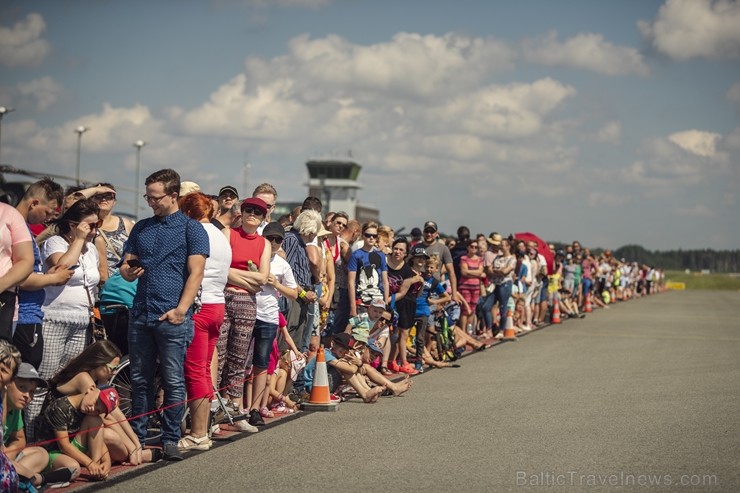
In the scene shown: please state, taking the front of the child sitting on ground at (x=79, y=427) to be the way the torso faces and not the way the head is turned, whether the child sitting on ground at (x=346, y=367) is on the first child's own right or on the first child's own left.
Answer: on the first child's own left

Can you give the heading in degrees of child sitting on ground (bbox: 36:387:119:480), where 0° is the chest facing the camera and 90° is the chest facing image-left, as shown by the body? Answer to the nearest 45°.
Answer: approximately 315°

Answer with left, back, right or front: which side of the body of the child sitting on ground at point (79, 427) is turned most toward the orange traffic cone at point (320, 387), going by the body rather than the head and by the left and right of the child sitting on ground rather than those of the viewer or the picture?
left

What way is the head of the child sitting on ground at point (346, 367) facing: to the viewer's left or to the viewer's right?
to the viewer's right

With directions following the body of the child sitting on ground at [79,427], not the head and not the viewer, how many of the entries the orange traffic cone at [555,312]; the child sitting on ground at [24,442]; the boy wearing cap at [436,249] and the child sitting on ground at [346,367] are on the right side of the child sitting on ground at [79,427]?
1

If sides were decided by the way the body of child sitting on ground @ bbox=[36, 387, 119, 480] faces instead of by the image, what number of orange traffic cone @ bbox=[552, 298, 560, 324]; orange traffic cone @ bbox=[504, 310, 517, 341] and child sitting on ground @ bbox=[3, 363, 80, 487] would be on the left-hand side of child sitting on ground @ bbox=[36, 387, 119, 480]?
2

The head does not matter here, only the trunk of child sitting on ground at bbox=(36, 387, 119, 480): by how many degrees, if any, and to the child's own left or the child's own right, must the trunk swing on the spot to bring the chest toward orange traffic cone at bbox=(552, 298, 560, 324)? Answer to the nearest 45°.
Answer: approximately 90° to the child's own left

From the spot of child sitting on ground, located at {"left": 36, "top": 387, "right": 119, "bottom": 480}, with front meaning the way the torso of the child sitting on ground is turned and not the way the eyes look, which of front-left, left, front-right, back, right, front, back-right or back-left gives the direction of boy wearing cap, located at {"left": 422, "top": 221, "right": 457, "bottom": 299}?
left

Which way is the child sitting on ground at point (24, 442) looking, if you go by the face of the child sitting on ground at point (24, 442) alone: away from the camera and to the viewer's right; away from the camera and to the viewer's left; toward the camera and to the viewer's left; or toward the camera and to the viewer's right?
toward the camera and to the viewer's right

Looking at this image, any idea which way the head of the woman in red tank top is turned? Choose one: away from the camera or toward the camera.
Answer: toward the camera

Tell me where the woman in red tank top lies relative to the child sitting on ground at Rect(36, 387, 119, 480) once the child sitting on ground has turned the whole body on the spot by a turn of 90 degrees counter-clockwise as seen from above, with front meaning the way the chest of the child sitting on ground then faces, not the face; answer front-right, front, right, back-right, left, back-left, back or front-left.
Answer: front

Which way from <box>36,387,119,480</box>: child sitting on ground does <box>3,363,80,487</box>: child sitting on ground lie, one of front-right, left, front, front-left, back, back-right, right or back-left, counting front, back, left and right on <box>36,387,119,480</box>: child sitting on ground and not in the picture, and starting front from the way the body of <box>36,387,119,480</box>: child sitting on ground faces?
right

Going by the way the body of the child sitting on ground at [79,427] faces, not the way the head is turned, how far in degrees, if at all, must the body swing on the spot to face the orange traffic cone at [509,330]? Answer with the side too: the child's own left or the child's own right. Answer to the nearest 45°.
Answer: approximately 90° to the child's own left
